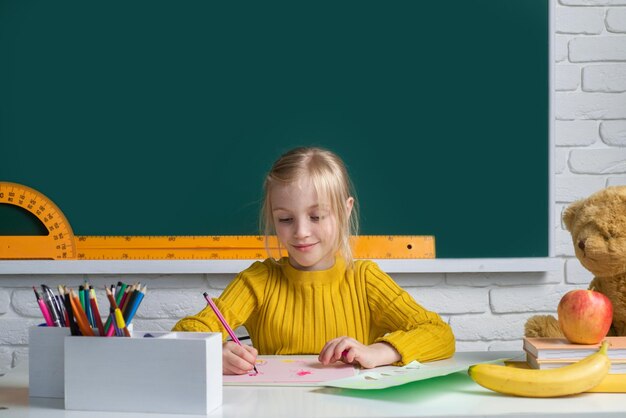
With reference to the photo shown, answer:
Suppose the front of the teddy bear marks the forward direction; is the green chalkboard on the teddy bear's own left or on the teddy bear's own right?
on the teddy bear's own right

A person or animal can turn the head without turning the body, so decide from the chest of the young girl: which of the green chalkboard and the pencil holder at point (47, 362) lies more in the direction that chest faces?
the pencil holder

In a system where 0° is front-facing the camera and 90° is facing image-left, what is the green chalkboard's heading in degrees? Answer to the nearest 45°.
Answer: approximately 0°

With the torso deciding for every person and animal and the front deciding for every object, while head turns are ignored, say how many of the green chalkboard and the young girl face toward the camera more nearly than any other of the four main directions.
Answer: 2
